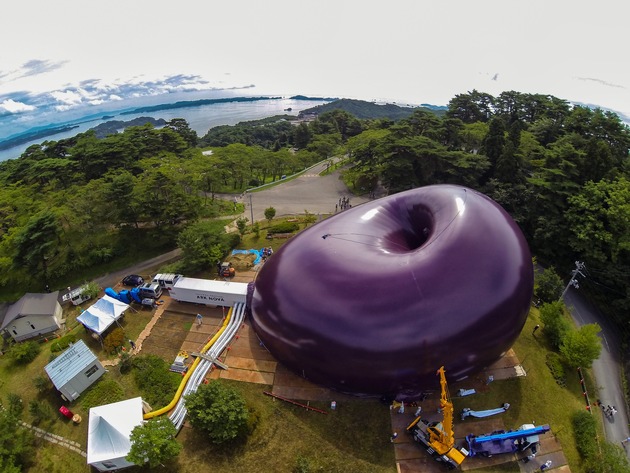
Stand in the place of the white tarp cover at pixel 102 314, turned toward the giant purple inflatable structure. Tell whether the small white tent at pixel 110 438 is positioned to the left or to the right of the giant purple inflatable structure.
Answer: right

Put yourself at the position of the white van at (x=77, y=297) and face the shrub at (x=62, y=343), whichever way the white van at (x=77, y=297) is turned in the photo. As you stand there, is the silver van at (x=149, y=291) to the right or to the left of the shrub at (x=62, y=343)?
left

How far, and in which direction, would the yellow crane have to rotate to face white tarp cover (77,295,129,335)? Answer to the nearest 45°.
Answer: approximately 45° to its left

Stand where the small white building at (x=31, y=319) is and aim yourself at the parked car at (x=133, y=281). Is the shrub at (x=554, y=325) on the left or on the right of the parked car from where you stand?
right

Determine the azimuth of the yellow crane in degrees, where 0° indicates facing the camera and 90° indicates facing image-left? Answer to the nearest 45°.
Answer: approximately 135°

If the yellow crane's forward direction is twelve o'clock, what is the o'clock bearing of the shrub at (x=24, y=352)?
The shrub is roughly at 10 o'clock from the yellow crane.

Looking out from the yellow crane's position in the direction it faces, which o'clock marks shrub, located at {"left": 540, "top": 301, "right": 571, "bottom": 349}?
The shrub is roughly at 2 o'clock from the yellow crane.

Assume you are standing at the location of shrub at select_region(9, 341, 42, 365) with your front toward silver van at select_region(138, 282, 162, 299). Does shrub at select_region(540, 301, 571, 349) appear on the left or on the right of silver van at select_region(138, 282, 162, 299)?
right
